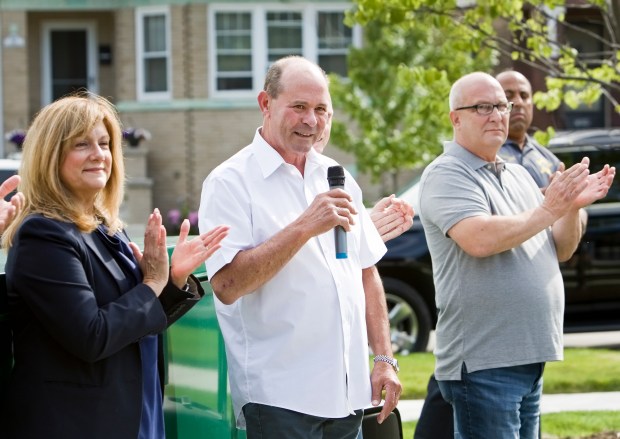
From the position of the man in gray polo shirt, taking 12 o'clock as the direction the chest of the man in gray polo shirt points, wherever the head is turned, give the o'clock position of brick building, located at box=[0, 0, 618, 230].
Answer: The brick building is roughly at 7 o'clock from the man in gray polo shirt.

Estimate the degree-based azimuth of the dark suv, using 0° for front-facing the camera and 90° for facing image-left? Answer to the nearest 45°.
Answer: approximately 90°

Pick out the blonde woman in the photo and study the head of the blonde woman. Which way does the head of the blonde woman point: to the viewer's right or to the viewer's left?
to the viewer's right

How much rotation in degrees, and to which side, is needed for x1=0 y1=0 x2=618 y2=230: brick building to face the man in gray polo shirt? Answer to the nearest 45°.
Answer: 0° — it already faces them

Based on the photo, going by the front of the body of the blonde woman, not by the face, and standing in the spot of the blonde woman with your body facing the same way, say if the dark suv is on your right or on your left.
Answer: on your left

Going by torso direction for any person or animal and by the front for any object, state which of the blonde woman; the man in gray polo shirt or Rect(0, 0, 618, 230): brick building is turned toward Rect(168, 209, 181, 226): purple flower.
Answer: the brick building

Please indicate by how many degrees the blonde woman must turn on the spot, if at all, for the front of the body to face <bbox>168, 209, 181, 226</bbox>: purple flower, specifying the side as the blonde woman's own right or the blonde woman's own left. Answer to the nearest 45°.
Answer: approximately 135° to the blonde woman's own left

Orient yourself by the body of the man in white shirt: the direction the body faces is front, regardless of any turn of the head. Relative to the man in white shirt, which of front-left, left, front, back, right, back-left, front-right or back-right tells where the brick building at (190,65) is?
back-left

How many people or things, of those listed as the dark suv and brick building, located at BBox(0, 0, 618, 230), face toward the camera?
1

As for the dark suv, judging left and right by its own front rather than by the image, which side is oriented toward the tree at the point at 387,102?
right

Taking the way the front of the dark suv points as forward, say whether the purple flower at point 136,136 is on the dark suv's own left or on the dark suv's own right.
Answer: on the dark suv's own right

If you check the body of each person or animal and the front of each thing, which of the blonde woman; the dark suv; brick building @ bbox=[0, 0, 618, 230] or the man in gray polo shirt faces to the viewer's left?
the dark suv

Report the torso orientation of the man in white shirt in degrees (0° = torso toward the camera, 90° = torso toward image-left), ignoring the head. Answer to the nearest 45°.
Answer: approximately 315°

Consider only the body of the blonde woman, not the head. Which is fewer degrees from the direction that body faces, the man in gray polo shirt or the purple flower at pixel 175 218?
the man in gray polo shirt

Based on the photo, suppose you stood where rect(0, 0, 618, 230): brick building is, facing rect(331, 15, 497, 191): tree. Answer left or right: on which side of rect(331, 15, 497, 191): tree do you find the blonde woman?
right
